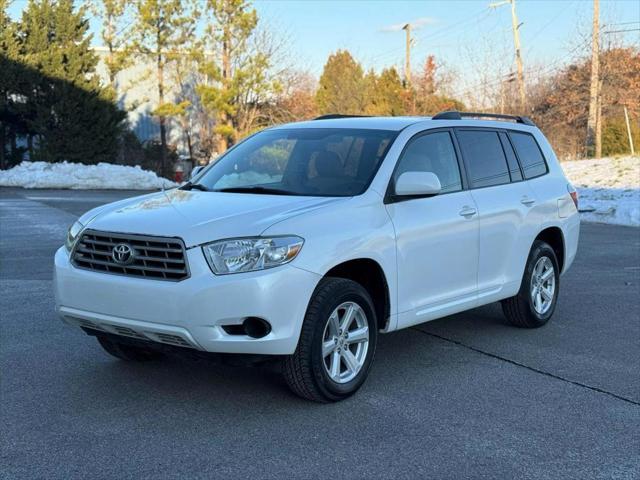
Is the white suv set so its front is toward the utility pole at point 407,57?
no

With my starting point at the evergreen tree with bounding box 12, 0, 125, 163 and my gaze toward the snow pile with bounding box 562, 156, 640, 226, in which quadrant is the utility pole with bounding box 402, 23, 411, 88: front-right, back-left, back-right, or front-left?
front-left

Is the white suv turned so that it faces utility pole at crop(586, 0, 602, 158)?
no

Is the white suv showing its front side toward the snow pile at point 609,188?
no

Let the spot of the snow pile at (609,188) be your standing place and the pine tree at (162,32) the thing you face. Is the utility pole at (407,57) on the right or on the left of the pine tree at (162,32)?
right

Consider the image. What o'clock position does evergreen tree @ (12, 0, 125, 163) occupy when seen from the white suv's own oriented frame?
The evergreen tree is roughly at 4 o'clock from the white suv.

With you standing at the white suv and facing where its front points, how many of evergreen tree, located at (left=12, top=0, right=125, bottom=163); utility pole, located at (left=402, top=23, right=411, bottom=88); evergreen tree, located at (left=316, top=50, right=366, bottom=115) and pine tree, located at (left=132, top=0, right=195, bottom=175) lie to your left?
0

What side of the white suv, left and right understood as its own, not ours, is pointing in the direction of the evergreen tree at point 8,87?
right

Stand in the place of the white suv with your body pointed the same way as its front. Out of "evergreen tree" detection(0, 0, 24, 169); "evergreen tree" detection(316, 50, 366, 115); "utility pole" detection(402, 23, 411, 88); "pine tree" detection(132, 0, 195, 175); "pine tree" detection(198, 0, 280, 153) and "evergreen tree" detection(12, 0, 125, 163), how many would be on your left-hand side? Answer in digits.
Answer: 0

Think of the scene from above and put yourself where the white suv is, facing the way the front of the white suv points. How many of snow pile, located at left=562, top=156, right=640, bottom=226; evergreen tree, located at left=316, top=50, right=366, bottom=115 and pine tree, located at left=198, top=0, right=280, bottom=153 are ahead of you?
0

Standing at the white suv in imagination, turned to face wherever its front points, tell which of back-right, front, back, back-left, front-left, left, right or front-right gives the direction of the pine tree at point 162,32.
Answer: back-right

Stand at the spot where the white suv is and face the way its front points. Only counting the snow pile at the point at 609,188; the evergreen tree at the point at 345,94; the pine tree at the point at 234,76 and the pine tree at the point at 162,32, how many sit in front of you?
0

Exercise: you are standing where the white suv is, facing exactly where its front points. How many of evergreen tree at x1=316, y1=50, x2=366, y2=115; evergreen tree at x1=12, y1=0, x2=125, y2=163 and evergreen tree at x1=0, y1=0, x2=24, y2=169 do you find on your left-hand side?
0

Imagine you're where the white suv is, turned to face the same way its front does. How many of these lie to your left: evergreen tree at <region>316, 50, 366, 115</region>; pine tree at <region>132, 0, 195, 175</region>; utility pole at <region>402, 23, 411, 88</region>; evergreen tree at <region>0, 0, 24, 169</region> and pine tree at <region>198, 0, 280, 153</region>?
0

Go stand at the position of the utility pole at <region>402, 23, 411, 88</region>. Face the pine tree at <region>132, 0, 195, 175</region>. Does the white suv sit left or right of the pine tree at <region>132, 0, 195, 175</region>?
left

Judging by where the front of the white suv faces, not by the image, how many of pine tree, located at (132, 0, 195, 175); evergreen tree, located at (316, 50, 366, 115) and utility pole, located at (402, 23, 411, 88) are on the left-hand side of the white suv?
0

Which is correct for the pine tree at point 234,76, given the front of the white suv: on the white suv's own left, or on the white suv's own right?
on the white suv's own right

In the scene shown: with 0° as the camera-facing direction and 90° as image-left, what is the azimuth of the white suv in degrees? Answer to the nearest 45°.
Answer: approximately 45°
